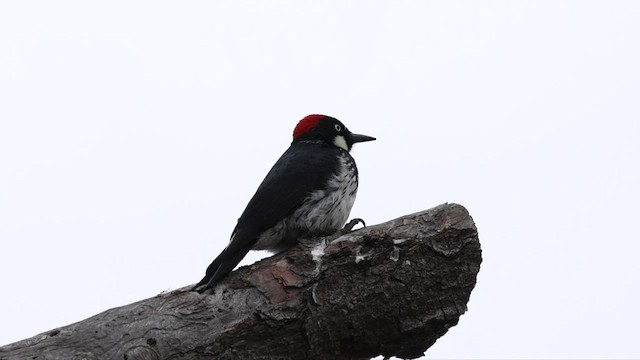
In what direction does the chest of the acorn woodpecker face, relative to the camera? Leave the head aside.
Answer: to the viewer's right
